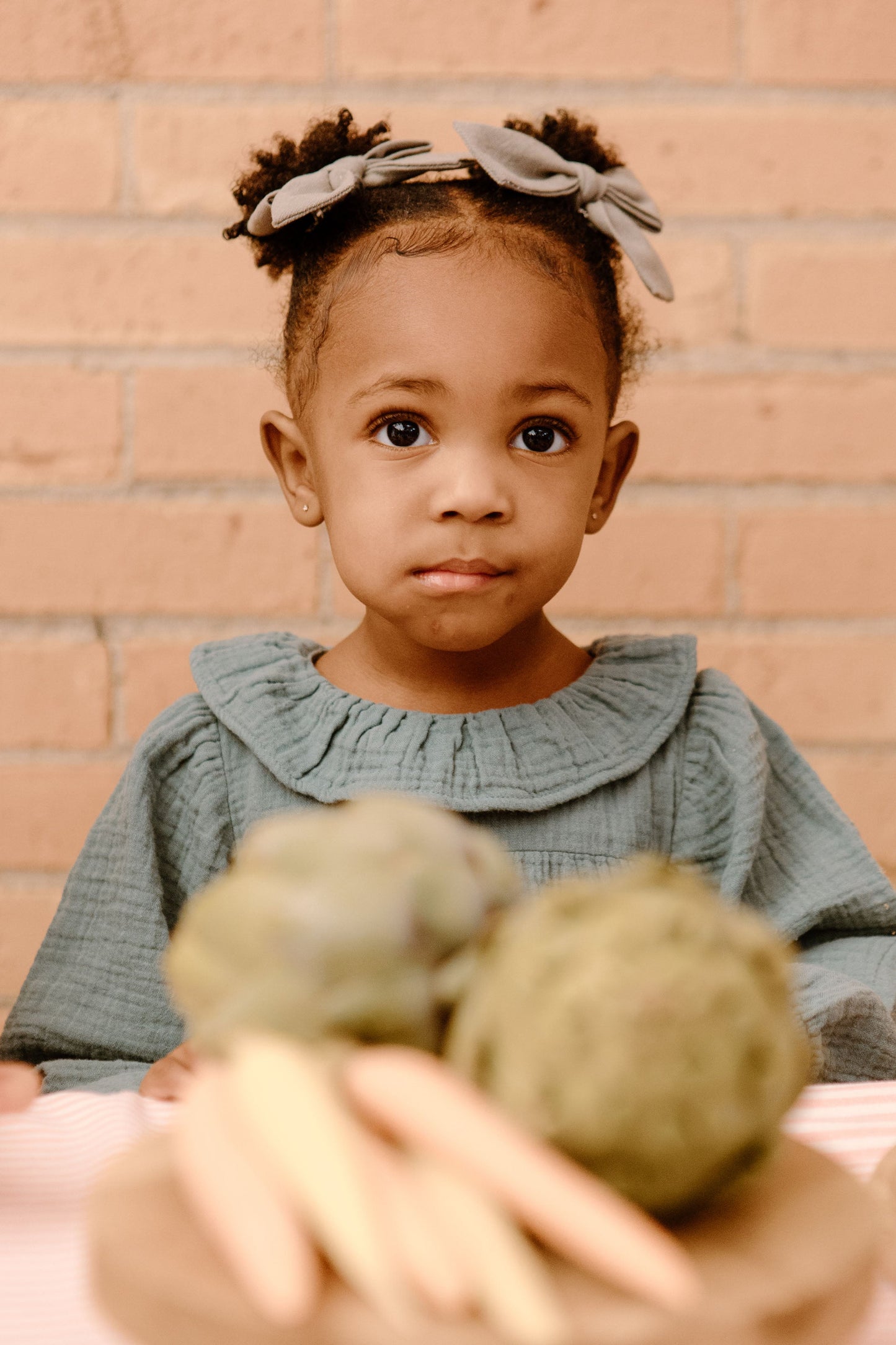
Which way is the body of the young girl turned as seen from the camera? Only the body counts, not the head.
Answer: toward the camera

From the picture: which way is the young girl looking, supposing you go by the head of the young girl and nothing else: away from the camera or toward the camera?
toward the camera
